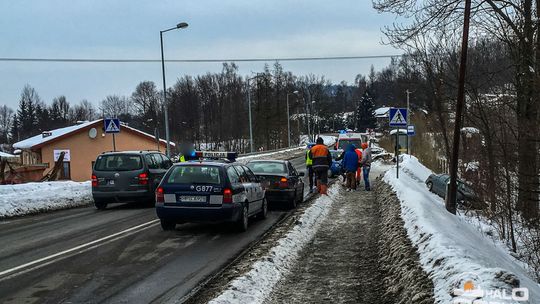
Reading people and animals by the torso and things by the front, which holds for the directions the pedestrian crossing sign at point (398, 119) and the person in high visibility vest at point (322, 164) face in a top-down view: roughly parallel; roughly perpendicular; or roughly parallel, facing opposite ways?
roughly parallel, facing opposite ways

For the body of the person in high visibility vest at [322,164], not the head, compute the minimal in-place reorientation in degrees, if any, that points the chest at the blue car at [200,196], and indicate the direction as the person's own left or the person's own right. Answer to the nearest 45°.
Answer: approximately 180°

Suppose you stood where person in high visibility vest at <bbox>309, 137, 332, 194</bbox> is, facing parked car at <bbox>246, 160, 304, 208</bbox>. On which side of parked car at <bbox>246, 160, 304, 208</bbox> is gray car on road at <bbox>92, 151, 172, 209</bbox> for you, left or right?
right

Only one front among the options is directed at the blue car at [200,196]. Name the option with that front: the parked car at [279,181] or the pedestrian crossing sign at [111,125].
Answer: the pedestrian crossing sign

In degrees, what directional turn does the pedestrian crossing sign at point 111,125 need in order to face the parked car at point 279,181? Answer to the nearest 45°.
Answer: approximately 45° to its left

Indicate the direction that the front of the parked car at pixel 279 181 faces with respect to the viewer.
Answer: facing away from the viewer

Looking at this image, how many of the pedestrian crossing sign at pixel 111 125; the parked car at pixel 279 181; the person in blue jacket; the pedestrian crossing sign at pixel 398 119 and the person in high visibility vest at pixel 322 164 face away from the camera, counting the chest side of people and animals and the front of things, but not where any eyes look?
3

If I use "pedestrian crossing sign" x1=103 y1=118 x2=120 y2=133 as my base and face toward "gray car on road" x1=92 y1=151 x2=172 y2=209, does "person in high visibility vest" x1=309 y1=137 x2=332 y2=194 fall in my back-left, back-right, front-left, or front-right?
front-left

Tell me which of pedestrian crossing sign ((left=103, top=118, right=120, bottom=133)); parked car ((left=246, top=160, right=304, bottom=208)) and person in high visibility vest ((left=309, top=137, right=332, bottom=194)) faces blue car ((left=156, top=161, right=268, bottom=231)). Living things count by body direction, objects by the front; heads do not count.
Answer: the pedestrian crossing sign

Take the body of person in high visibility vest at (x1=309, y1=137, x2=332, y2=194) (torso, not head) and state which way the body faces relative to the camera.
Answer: away from the camera

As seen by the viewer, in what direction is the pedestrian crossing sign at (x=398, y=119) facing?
toward the camera

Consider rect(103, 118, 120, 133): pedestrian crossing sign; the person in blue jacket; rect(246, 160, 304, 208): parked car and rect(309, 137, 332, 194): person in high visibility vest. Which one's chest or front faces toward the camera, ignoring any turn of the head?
the pedestrian crossing sign

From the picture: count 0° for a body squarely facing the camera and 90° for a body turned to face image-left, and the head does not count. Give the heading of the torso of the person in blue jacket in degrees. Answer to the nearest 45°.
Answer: approximately 180°

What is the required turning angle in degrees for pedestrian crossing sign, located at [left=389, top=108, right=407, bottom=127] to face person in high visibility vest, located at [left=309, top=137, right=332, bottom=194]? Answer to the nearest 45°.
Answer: approximately 45° to its right

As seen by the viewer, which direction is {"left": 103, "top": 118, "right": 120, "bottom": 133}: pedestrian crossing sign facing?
toward the camera

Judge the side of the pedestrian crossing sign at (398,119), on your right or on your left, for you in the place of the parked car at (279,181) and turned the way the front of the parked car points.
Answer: on your right

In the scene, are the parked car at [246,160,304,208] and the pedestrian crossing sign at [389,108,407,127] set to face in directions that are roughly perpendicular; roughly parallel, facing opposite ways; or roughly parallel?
roughly parallel, facing opposite ways

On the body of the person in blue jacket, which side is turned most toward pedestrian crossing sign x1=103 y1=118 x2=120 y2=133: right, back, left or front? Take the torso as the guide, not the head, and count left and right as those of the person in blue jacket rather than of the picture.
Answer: left

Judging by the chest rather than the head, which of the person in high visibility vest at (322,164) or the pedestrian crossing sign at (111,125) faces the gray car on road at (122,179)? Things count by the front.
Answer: the pedestrian crossing sign

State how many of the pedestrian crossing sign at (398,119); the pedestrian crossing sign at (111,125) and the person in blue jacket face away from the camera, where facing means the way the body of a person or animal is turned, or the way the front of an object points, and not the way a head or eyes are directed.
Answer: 1
